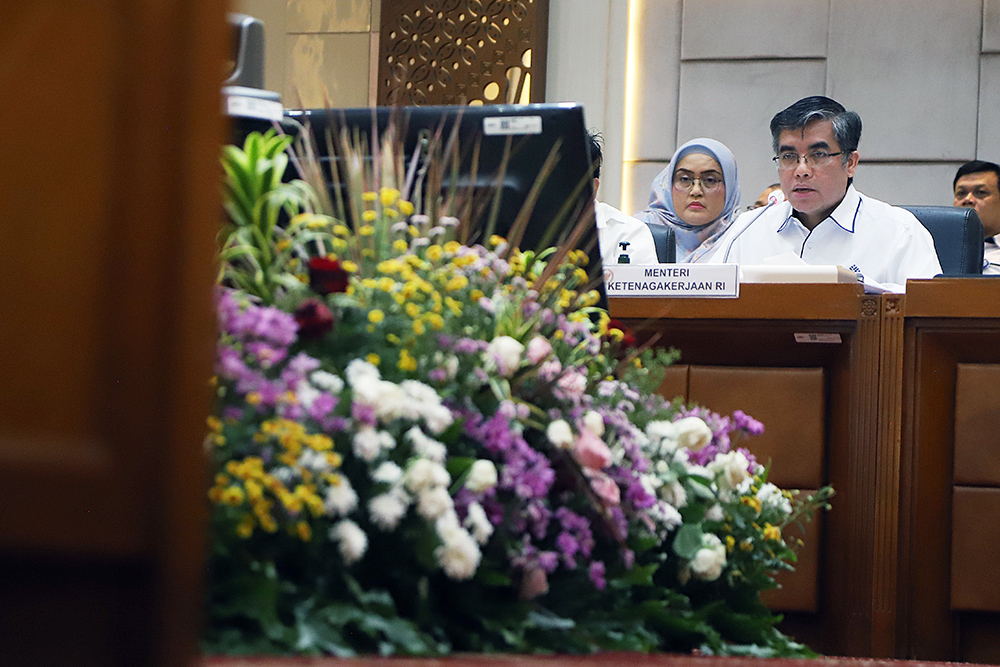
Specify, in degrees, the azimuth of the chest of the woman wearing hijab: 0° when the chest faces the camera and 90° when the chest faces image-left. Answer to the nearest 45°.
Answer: approximately 0°

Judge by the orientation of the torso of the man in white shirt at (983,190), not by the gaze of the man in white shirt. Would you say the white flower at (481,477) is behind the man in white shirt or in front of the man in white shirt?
in front

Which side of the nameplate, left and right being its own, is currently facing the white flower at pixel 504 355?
front

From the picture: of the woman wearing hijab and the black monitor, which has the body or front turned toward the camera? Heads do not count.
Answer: the woman wearing hijab

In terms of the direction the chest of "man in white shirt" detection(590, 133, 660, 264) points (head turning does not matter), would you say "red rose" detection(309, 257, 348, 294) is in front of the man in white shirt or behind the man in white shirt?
in front

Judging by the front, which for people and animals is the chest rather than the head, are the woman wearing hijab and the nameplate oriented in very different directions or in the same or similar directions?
same or similar directions

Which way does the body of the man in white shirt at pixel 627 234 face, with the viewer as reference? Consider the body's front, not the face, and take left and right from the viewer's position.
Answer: facing the viewer and to the left of the viewer

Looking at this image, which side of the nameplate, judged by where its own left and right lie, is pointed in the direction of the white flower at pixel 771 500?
front

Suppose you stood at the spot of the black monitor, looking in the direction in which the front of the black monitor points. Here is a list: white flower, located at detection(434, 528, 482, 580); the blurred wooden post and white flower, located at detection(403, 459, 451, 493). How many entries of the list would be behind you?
3

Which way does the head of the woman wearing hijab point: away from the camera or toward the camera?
toward the camera

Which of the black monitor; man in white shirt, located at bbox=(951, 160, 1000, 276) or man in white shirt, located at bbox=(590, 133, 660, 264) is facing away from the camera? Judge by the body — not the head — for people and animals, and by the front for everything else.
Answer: the black monitor

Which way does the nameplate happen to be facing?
toward the camera
